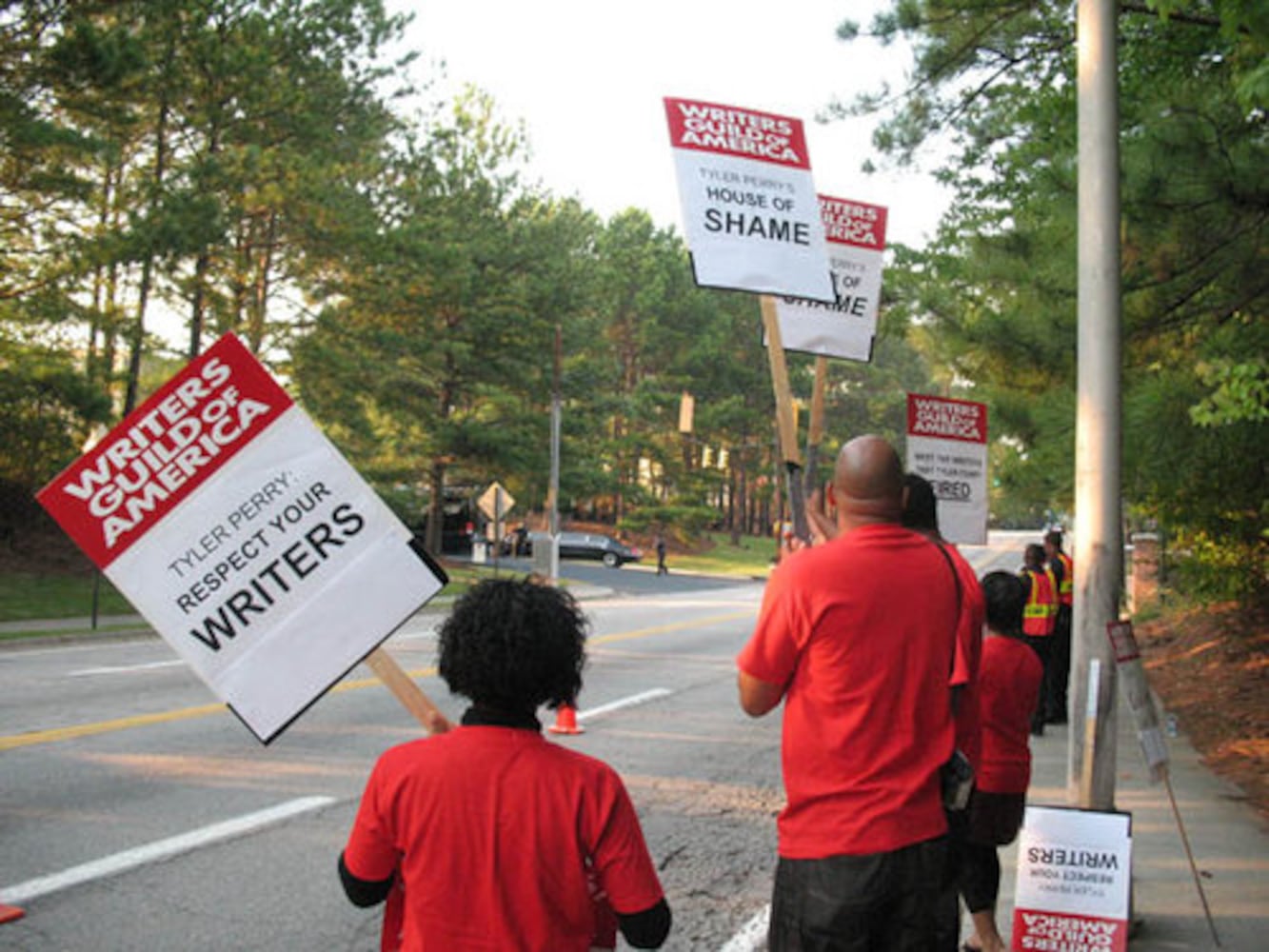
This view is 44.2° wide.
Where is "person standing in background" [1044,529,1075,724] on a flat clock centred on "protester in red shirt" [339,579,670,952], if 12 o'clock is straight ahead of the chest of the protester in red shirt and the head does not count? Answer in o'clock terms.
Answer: The person standing in background is roughly at 1 o'clock from the protester in red shirt.

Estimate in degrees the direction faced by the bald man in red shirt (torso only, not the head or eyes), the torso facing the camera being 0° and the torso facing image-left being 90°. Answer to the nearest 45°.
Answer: approximately 180°

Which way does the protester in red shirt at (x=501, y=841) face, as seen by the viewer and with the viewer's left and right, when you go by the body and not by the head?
facing away from the viewer

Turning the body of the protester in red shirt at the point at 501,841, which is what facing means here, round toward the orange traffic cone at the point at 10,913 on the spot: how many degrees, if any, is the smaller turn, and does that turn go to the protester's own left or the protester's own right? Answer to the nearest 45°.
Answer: approximately 45° to the protester's own left

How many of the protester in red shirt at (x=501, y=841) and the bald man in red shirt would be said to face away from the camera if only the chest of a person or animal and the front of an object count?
2

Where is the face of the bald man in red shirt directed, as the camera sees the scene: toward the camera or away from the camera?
away from the camera

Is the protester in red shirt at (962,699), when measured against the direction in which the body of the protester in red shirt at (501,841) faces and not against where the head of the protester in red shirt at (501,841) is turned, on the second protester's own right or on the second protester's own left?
on the second protester's own right
